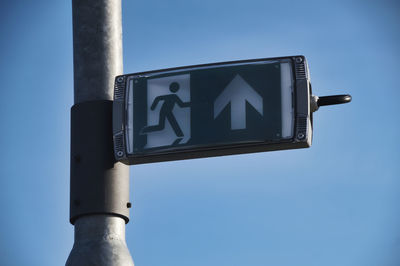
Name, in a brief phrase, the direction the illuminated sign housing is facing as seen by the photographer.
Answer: facing the viewer
